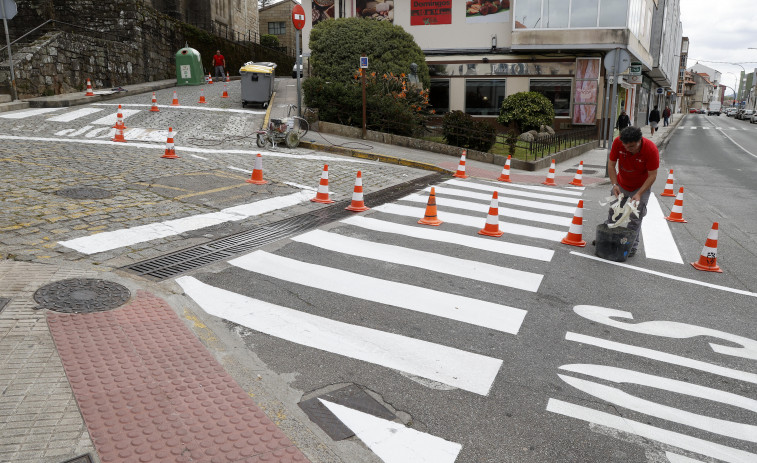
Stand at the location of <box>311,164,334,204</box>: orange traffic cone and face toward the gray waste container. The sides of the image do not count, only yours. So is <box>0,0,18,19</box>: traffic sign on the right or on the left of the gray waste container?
left

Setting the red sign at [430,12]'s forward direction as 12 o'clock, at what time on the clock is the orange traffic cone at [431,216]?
The orange traffic cone is roughly at 12 o'clock from the red sign.

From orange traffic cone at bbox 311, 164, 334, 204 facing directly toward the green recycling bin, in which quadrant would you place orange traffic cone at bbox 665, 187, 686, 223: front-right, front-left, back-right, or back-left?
back-right

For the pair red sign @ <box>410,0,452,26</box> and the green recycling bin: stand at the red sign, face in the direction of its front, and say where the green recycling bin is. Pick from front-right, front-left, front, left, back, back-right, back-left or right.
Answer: right

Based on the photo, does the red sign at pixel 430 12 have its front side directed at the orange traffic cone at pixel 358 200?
yes

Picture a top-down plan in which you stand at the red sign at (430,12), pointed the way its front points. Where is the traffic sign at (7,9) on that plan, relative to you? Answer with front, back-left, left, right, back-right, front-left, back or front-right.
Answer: front-right

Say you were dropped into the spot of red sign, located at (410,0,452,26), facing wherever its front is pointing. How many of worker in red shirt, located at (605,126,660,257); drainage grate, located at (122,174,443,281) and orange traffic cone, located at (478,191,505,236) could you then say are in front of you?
3

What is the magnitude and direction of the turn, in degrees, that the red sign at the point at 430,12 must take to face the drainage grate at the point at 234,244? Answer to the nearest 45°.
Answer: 0° — it already faces it

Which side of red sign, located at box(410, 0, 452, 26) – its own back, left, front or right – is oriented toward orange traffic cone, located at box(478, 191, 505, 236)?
front

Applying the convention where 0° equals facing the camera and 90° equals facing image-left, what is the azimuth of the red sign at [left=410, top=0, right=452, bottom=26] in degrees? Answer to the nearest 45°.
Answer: approximately 0°

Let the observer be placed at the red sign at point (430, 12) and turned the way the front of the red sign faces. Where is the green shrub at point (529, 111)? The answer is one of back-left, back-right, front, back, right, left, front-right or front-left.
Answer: front-left

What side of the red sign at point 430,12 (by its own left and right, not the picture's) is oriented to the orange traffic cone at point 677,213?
front

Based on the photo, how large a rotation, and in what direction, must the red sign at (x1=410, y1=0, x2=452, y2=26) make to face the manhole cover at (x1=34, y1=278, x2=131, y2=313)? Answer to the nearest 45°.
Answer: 0° — it already faces it
